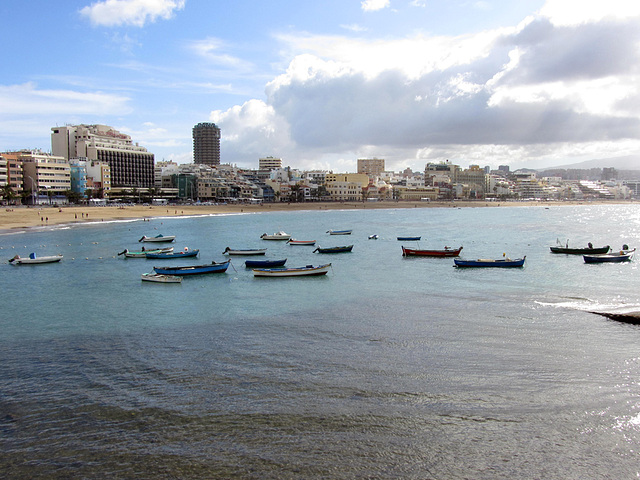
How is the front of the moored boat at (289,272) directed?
to the viewer's right

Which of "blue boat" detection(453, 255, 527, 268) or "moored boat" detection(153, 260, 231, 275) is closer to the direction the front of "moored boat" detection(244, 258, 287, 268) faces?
the blue boat

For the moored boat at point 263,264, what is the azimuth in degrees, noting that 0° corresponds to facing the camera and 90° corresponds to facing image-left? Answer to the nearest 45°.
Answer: approximately 270°

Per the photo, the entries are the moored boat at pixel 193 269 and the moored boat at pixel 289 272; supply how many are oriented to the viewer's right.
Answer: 2

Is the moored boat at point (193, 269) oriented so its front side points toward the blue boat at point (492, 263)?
yes

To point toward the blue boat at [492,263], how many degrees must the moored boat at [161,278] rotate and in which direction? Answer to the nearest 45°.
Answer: approximately 180°

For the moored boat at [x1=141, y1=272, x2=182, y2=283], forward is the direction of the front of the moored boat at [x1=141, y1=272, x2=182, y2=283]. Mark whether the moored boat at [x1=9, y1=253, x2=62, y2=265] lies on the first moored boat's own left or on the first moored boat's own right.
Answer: on the first moored boat's own left

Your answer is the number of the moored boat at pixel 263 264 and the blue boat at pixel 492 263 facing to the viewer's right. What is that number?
2

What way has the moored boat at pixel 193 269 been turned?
to the viewer's right

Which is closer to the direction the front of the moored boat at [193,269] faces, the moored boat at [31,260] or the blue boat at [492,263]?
the blue boat

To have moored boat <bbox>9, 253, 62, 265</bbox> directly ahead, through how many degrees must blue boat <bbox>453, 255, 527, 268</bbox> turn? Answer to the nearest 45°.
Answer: approximately 180°

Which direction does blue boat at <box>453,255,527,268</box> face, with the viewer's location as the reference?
facing to the right of the viewer
